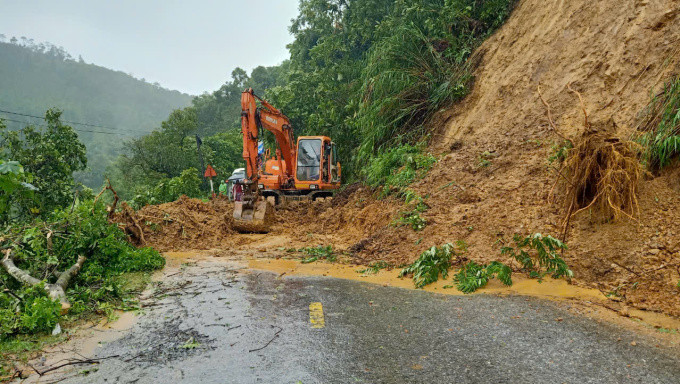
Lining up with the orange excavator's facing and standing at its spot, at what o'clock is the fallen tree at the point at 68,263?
The fallen tree is roughly at 11 o'clock from the orange excavator.

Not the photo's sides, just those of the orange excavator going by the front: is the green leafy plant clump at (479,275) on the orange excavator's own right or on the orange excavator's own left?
on the orange excavator's own left

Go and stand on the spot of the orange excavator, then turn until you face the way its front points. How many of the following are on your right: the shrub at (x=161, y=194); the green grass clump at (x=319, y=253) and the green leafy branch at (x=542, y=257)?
1

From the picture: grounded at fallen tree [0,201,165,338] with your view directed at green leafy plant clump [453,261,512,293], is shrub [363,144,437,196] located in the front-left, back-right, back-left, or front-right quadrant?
front-left

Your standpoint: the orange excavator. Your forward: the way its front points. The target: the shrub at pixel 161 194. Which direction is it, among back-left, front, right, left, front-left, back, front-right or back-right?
right

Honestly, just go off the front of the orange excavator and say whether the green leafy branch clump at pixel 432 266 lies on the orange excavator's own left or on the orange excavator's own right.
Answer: on the orange excavator's own left

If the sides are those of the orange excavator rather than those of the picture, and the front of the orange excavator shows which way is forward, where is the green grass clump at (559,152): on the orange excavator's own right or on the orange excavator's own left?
on the orange excavator's own left

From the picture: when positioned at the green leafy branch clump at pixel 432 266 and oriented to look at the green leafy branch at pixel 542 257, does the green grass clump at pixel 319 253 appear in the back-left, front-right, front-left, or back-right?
back-left

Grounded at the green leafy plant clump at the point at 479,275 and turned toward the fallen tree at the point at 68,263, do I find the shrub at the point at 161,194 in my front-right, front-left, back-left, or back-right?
front-right

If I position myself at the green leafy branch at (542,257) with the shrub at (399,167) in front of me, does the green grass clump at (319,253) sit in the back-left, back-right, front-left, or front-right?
front-left

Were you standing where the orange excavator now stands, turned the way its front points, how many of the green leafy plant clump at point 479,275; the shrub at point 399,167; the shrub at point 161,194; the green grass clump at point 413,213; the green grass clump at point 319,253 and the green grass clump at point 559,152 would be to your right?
1

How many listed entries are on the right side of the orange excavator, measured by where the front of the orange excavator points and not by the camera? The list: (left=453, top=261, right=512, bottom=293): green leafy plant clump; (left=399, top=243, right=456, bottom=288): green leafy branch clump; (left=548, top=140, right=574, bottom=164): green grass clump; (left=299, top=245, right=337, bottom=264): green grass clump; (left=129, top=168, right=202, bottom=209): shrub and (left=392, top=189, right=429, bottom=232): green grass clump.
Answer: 1

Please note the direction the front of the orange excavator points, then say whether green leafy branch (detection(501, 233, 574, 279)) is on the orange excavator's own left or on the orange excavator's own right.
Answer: on the orange excavator's own left

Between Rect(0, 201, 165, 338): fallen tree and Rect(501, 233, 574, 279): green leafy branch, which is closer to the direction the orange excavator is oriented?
the fallen tree

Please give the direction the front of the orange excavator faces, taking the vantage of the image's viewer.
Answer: facing the viewer and to the left of the viewer
